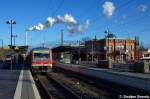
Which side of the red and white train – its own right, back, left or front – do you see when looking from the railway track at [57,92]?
front

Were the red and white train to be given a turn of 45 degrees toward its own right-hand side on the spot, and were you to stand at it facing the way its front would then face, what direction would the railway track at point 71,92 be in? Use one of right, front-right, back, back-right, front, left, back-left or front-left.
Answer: front-left
